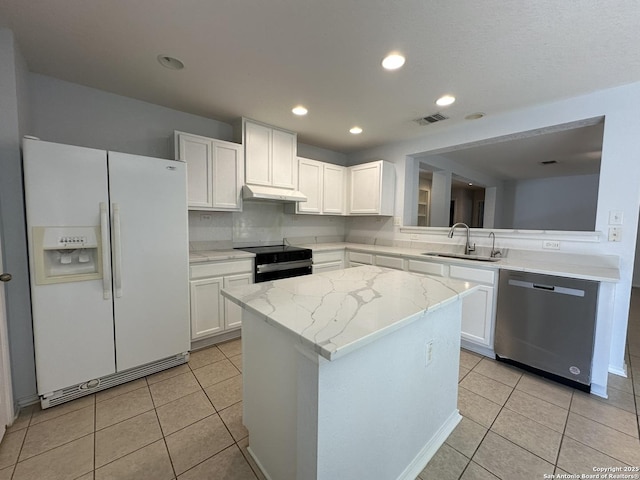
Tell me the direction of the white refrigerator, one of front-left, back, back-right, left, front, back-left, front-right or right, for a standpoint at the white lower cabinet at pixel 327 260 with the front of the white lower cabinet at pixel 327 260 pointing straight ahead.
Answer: right

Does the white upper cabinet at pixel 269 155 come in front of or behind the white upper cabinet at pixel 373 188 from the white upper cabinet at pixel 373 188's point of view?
in front

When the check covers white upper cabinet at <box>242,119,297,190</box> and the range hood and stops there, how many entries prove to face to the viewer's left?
0
